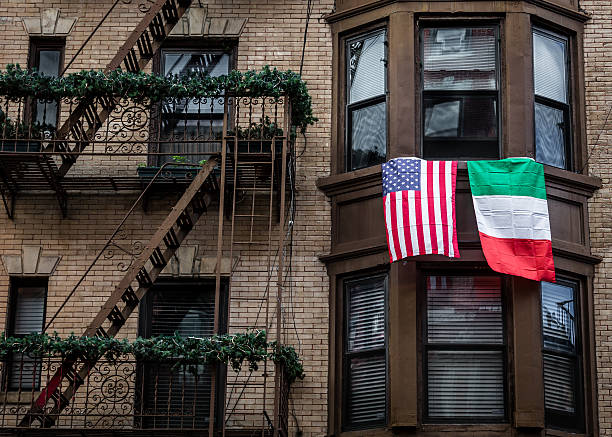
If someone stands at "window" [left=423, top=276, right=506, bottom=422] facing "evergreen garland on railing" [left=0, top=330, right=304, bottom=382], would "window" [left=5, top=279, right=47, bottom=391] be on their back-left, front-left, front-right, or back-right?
front-right

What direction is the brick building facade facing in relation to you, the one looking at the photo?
facing the viewer
